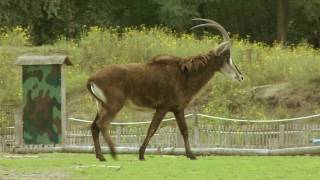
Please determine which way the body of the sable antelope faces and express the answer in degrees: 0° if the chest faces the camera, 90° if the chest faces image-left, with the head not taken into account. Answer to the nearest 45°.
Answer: approximately 270°

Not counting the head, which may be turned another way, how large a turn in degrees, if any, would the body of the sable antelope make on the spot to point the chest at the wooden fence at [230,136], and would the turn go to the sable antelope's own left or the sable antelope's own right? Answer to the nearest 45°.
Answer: approximately 45° to the sable antelope's own left

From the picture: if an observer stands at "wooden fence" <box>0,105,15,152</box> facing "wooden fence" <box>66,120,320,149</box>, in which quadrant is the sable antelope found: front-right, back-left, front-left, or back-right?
front-right

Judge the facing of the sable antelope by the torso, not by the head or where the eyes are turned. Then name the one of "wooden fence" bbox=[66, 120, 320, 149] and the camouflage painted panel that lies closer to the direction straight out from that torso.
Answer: the wooden fence

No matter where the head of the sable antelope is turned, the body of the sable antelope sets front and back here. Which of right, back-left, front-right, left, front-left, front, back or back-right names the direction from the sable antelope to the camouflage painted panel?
back-left
